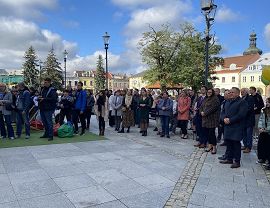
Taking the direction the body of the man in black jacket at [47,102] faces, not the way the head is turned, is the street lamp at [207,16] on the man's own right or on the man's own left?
on the man's own left

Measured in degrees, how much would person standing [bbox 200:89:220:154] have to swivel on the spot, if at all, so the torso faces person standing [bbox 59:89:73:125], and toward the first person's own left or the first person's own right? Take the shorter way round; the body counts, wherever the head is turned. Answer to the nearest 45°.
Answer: approximately 45° to the first person's own right

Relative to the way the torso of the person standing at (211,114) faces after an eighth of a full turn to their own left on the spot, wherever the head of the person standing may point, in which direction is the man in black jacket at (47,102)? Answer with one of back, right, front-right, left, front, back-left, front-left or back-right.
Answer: right

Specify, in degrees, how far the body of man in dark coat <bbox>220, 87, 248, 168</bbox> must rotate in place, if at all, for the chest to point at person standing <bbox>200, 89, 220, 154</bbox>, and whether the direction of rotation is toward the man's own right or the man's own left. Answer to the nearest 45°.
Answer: approximately 90° to the man's own right

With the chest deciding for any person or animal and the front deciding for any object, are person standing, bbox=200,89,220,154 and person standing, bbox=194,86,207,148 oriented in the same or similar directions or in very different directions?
same or similar directions

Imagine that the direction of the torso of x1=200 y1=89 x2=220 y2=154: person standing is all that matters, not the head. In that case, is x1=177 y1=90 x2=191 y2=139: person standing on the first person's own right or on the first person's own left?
on the first person's own right

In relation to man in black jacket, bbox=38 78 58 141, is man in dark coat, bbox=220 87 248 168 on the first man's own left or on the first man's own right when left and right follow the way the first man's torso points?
on the first man's own left

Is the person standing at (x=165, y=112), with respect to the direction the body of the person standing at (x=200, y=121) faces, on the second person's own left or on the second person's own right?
on the second person's own right

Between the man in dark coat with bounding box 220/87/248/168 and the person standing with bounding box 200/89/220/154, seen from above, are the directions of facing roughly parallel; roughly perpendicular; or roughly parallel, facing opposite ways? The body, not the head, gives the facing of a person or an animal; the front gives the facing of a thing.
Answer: roughly parallel

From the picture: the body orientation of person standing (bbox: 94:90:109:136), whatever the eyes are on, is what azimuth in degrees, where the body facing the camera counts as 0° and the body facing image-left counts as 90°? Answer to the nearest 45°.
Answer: approximately 0°

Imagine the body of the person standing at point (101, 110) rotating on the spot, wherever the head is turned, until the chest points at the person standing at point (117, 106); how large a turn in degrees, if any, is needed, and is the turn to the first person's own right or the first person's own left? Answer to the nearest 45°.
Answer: approximately 135° to the first person's own left

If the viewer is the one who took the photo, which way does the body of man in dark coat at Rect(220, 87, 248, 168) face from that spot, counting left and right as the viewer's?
facing the viewer and to the left of the viewer

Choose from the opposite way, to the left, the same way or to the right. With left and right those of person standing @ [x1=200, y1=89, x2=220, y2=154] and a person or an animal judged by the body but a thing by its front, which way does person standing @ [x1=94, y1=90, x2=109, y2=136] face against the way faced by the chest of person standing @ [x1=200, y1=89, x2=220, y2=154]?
to the left
